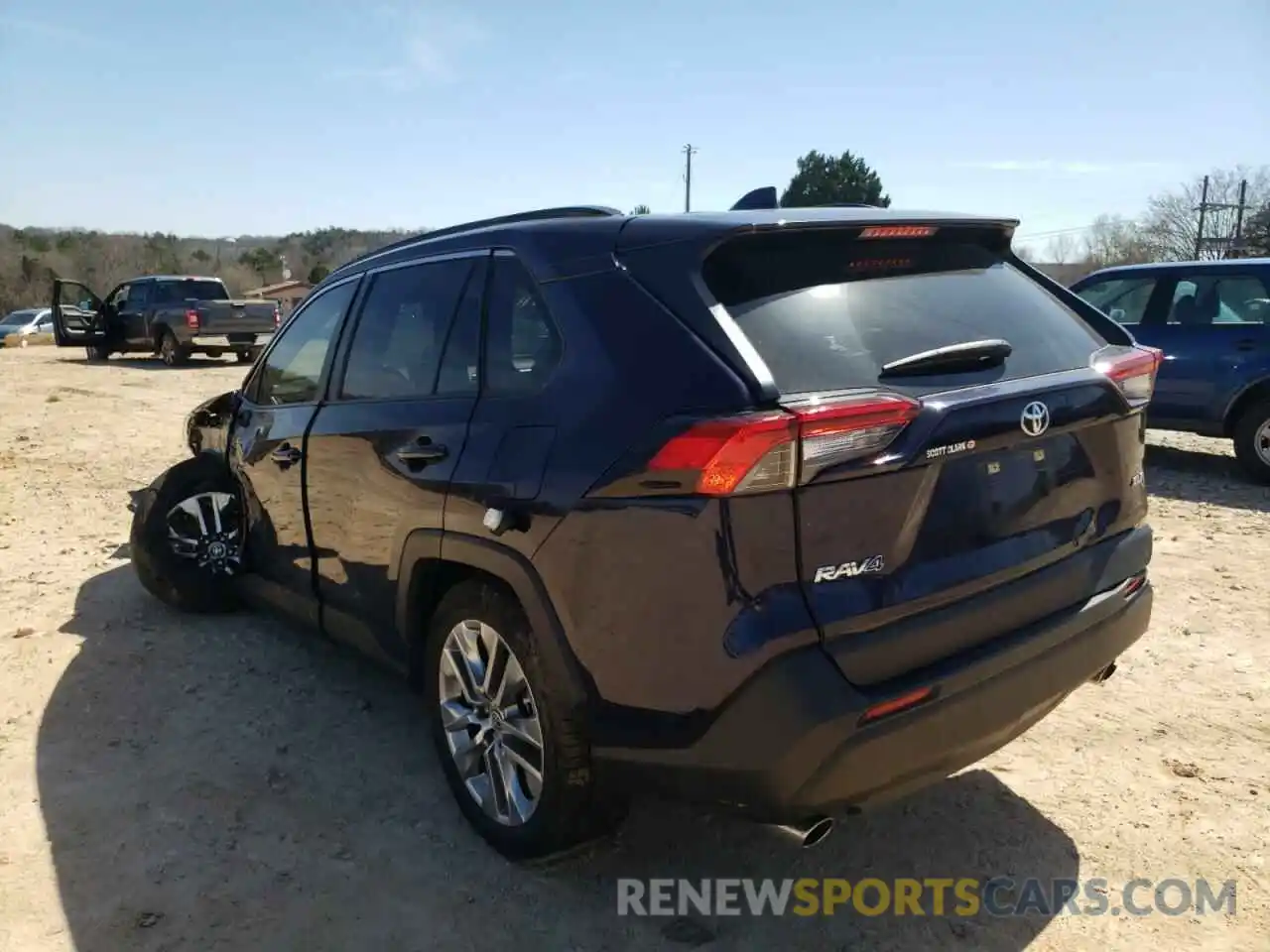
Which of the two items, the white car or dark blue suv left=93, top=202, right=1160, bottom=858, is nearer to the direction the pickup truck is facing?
the white car

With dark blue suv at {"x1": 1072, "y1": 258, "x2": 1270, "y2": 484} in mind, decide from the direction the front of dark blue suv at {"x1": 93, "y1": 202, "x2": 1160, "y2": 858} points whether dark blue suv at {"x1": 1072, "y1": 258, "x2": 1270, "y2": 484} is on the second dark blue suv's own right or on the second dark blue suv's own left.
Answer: on the second dark blue suv's own right

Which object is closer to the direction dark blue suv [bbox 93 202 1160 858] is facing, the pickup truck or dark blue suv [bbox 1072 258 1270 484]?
the pickup truck

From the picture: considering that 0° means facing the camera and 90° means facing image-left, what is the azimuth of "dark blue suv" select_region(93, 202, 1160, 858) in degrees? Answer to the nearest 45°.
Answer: approximately 135°

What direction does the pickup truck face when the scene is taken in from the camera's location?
facing away from the viewer and to the left of the viewer
